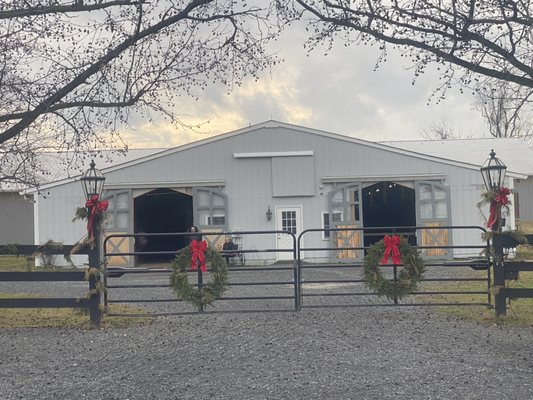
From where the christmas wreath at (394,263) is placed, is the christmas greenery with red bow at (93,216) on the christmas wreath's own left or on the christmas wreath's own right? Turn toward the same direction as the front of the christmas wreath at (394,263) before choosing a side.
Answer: on the christmas wreath's own right

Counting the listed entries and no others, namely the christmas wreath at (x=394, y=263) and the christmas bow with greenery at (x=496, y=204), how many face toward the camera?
2

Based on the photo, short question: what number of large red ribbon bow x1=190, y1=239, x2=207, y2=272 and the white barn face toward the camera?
2

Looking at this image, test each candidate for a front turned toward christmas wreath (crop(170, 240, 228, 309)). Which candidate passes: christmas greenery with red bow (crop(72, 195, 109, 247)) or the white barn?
the white barn

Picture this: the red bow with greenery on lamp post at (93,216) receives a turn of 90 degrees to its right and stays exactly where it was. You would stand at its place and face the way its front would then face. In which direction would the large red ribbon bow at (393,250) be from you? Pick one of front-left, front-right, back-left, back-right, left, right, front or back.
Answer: back

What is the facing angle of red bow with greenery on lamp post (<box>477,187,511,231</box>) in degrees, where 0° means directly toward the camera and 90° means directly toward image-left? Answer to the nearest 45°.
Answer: approximately 0°

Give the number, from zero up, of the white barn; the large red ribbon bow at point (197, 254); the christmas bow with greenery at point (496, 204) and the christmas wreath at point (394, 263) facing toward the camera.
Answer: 4

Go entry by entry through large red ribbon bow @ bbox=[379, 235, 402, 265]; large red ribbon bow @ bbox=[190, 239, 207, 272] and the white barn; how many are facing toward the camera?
3

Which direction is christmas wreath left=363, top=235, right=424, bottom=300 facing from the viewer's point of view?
toward the camera

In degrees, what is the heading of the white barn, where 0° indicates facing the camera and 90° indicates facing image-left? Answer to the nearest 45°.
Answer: approximately 0°

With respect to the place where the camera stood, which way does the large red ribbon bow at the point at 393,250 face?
facing the viewer

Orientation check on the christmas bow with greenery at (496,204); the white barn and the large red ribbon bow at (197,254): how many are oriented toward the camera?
3

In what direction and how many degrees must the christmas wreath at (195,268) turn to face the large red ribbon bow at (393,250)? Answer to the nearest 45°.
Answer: approximately 90° to its left
